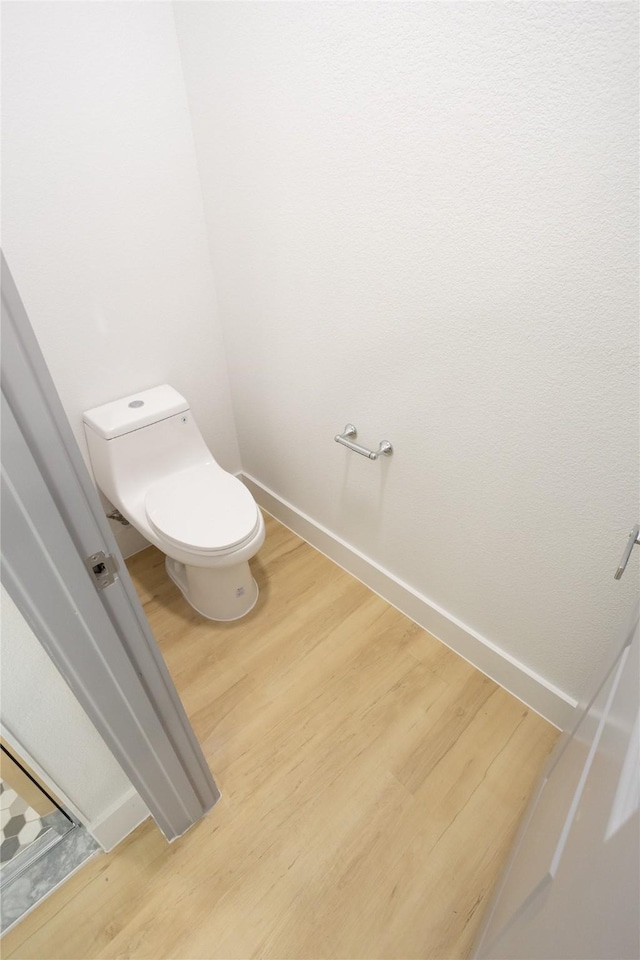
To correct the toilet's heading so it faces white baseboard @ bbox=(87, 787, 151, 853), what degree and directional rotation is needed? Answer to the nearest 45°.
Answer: approximately 90° to its right

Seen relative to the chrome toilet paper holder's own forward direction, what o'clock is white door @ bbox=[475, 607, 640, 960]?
The white door is roughly at 10 o'clock from the chrome toilet paper holder.

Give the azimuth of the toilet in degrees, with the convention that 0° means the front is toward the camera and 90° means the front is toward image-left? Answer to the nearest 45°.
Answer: approximately 315°

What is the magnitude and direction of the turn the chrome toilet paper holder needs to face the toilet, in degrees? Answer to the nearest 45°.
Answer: approximately 45° to its right

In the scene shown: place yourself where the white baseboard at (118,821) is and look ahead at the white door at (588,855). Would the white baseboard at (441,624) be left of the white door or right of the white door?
left

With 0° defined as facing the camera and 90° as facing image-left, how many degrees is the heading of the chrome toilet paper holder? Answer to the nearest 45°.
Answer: approximately 45°
